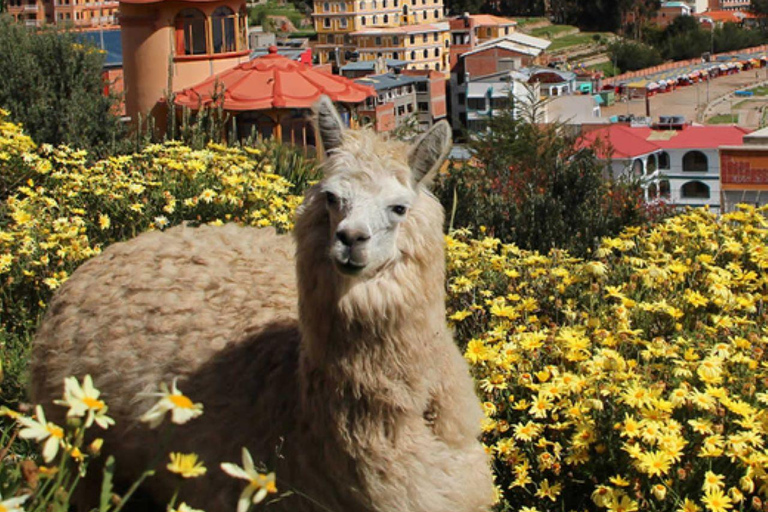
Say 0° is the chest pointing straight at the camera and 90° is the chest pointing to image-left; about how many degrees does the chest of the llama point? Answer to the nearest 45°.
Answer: approximately 315°

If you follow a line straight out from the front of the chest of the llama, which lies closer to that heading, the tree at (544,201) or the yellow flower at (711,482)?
the yellow flower

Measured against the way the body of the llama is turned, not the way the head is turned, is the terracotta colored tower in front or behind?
behind

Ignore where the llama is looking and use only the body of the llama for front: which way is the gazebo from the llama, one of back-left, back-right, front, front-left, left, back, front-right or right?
back-left

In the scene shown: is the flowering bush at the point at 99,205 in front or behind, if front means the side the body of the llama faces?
behind

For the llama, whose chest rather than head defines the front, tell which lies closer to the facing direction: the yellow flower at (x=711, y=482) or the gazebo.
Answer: the yellow flower

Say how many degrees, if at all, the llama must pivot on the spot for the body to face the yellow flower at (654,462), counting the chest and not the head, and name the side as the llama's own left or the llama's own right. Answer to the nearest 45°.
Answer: approximately 45° to the llama's own left

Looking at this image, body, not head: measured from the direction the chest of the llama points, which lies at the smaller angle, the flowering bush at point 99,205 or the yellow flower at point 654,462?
the yellow flower
